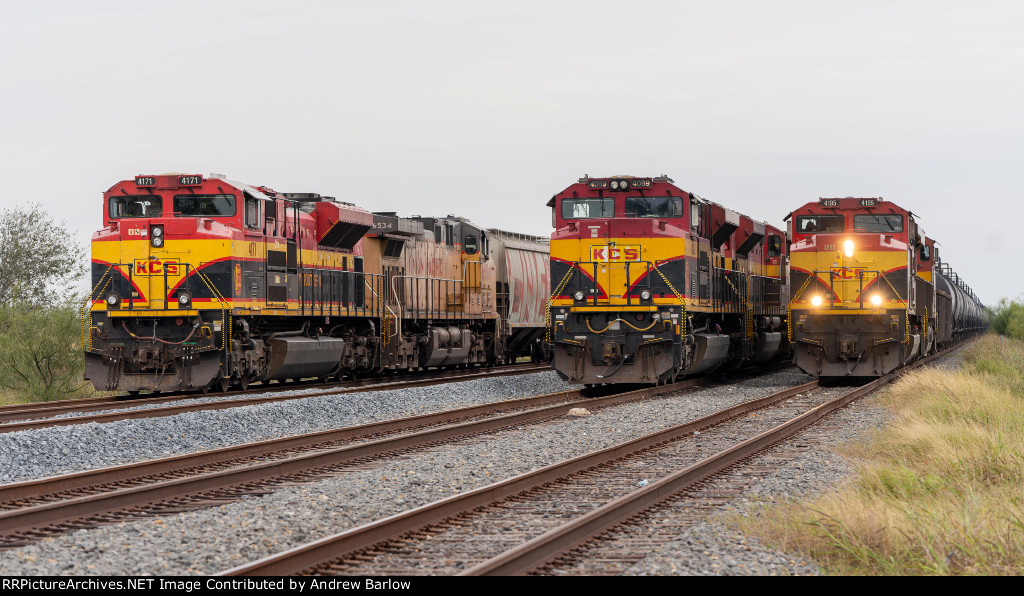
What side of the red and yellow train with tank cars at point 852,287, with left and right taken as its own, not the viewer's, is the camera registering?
front

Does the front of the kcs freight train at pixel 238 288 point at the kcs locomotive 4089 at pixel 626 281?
no

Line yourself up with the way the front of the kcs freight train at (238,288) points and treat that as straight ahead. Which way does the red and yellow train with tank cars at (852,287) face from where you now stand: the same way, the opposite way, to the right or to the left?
the same way

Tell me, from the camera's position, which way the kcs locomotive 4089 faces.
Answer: facing the viewer

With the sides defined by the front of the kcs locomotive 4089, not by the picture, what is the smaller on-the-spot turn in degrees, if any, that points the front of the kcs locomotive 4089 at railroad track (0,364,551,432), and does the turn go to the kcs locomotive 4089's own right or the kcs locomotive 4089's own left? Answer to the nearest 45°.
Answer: approximately 45° to the kcs locomotive 4089's own right

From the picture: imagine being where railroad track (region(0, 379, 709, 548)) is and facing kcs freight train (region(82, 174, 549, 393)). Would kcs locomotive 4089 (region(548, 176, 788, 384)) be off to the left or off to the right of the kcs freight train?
right

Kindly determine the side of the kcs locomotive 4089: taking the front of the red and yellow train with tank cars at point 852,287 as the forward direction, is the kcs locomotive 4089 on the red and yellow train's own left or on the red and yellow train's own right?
on the red and yellow train's own right

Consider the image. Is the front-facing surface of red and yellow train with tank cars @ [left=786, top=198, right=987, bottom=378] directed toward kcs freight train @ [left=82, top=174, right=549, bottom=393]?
no

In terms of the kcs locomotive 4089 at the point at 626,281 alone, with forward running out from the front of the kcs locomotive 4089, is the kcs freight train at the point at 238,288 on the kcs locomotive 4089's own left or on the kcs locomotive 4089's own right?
on the kcs locomotive 4089's own right

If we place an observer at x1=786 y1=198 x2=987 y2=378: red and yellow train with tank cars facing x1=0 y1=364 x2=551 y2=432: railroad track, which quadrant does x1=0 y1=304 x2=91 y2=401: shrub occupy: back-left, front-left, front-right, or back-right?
front-right

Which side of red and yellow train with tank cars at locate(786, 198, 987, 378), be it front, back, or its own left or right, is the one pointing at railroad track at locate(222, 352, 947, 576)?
front

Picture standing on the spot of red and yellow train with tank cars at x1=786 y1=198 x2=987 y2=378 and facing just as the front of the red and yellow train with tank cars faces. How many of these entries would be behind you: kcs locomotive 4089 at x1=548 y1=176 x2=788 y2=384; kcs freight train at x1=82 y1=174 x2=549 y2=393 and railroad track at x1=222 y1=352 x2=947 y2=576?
0

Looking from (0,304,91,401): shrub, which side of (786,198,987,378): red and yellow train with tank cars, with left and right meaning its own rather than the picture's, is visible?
right

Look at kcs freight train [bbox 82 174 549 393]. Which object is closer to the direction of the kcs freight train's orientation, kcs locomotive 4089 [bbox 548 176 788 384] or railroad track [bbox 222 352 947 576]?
the railroad track

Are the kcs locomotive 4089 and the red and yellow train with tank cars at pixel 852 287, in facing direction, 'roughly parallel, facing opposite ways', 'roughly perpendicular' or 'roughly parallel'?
roughly parallel

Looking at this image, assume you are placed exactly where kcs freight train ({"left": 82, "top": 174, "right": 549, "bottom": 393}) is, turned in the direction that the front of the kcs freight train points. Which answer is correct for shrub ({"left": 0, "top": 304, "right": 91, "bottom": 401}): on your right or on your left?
on your right

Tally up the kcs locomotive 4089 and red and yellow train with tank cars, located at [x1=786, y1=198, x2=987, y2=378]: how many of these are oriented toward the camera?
2
